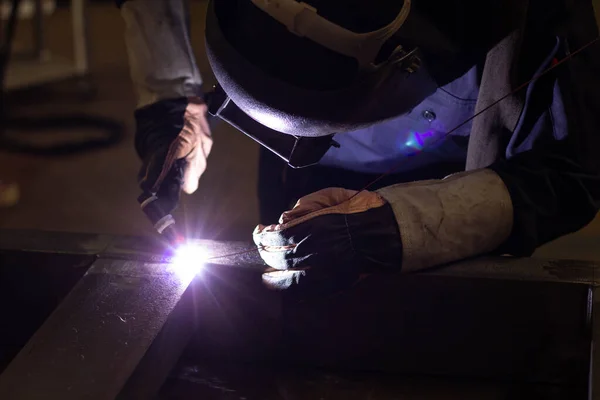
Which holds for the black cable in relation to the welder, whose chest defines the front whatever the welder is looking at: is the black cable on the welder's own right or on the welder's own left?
on the welder's own right

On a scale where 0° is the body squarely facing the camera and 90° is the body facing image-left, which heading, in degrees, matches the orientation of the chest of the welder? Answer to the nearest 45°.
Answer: approximately 45°
